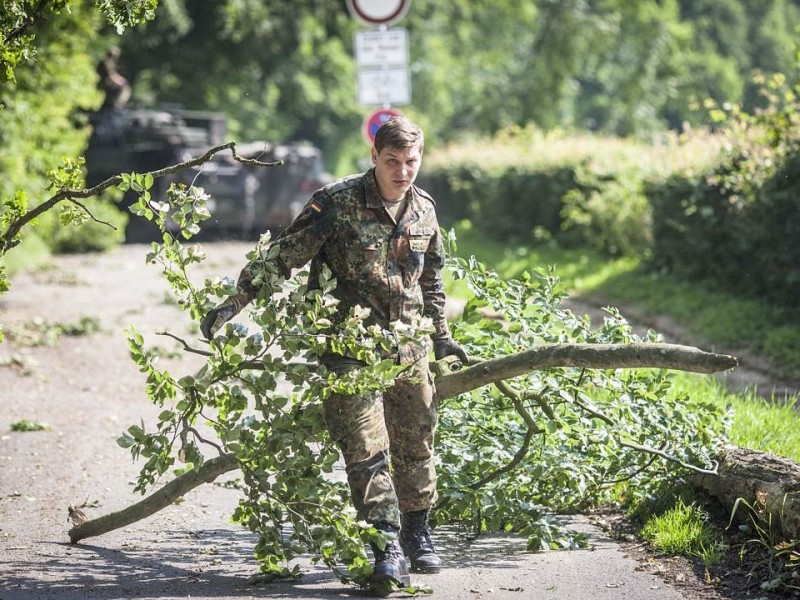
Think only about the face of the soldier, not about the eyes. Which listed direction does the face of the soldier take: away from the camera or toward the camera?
toward the camera

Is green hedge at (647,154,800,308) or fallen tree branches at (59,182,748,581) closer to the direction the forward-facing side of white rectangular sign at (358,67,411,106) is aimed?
the fallen tree branches

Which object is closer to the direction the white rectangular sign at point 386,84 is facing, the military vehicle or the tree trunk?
the tree trunk

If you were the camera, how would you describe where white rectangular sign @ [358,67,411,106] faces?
facing the viewer

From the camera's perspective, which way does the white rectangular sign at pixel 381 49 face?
toward the camera

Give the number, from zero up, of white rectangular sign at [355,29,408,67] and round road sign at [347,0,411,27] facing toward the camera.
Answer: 2

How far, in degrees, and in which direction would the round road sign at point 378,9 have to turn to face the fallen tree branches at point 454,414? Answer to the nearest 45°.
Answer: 0° — it already faces it

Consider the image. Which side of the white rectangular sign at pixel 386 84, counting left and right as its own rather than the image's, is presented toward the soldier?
front

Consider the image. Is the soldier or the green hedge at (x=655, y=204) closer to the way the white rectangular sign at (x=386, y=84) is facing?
the soldier

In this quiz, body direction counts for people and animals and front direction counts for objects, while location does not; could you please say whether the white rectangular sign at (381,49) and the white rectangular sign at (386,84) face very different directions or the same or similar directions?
same or similar directions

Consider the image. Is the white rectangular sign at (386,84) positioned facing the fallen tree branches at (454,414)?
yes

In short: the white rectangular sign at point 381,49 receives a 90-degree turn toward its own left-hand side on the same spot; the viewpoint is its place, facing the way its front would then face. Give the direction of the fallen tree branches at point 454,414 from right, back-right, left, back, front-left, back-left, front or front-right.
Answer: right

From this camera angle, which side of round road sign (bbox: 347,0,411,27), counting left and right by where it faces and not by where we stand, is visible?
front

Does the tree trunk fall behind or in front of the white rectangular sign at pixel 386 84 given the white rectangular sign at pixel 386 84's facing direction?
in front

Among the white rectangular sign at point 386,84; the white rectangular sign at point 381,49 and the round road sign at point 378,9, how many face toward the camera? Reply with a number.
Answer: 3
